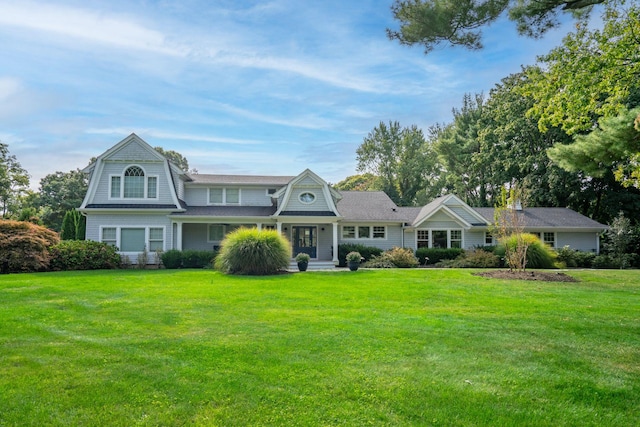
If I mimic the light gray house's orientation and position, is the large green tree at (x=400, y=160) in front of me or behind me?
behind

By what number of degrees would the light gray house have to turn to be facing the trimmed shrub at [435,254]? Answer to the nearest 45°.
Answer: approximately 90° to its left

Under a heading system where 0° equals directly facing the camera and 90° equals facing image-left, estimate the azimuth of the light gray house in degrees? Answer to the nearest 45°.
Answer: approximately 0°

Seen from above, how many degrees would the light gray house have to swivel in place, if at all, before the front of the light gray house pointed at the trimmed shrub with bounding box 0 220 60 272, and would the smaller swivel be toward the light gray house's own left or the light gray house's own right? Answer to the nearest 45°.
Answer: approximately 45° to the light gray house's own right

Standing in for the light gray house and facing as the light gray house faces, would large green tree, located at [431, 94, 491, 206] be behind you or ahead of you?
behind

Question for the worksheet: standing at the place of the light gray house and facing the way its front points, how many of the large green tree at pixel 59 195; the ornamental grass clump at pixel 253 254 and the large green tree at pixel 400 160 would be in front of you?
1

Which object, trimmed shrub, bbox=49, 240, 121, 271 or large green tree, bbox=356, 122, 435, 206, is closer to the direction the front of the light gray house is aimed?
the trimmed shrub

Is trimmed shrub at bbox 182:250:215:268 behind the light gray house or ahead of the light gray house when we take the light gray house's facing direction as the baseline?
ahead

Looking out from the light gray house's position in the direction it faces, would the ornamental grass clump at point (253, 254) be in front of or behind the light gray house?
in front

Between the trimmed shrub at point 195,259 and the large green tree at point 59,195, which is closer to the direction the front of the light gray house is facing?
the trimmed shrub

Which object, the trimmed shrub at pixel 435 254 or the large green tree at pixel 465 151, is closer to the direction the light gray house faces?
the trimmed shrub
